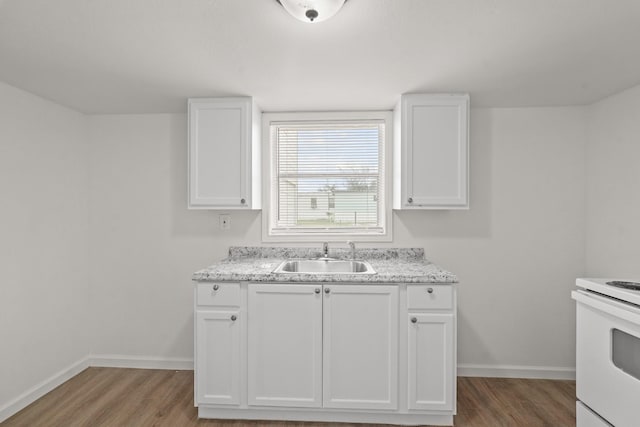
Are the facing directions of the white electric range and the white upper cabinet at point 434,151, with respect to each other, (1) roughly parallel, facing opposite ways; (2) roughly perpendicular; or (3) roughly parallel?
roughly perpendicular

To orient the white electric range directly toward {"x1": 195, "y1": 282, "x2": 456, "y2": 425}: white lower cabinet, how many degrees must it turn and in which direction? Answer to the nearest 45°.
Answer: approximately 45° to its right

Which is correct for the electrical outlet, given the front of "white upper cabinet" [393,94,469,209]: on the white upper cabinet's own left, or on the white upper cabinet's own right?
on the white upper cabinet's own right

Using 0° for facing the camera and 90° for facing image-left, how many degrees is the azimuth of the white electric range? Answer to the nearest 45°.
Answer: approximately 45°

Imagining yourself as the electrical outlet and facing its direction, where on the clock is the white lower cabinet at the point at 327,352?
The white lower cabinet is roughly at 11 o'clock from the electrical outlet.
